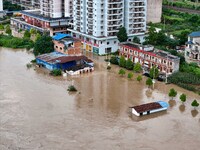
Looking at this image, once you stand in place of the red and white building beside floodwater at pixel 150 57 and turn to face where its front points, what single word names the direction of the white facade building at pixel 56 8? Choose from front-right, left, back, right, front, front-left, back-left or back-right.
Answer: right

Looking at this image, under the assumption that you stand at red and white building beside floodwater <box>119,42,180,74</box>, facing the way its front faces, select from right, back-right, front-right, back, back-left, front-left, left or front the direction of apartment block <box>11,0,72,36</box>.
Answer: right

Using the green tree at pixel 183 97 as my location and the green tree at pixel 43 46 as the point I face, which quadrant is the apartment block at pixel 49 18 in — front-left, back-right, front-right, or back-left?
front-right

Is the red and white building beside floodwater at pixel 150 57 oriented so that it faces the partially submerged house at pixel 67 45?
no

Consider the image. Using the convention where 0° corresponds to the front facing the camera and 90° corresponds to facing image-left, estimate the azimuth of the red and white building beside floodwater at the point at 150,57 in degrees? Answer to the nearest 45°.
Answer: approximately 45°

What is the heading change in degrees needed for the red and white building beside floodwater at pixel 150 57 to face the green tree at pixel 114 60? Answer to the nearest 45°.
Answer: approximately 90° to its right

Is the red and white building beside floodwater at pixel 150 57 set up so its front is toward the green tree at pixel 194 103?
no

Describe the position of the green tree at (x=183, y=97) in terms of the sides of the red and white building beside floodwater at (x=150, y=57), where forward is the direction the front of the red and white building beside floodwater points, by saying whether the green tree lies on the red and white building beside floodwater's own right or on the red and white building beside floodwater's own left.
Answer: on the red and white building beside floodwater's own left

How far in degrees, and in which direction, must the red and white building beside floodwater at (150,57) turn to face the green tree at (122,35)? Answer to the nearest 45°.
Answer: approximately 90° to its right

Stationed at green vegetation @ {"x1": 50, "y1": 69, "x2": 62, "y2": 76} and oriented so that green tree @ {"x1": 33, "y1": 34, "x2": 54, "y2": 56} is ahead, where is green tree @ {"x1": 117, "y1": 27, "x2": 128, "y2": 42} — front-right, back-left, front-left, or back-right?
front-right

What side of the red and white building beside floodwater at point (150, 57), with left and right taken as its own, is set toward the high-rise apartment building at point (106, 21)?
right

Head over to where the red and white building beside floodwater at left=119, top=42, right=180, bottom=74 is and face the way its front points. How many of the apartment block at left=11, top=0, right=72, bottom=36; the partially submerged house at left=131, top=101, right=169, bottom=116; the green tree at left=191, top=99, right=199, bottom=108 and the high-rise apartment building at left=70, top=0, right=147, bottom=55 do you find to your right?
2

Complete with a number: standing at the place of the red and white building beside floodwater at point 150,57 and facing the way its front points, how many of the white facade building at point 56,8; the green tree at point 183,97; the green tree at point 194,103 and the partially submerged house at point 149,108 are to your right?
1

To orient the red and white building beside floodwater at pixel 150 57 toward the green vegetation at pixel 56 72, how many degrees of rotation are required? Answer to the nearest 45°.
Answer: approximately 45° to its right
